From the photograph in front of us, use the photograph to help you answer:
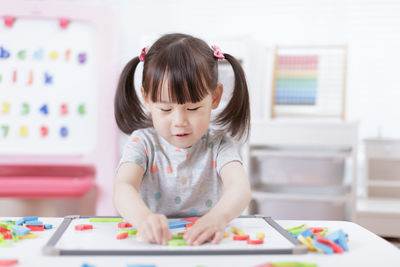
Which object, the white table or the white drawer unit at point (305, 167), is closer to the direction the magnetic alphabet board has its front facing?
the white table

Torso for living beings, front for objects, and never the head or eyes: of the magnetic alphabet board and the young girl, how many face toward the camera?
2

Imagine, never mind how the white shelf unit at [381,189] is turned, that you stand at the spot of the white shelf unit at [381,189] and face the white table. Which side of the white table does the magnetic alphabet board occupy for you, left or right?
right

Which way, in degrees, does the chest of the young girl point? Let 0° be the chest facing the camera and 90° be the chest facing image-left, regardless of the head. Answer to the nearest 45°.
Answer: approximately 0°

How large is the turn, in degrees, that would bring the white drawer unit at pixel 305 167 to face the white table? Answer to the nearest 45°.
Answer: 0° — it already faces it

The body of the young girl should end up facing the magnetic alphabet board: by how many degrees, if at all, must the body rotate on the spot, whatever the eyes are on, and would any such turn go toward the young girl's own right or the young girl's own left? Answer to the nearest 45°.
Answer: approximately 135° to the young girl's own right

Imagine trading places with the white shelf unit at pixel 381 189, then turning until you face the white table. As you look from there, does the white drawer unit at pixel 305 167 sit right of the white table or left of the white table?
right

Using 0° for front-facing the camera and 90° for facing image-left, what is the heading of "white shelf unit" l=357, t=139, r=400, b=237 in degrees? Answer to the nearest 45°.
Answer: approximately 0°
